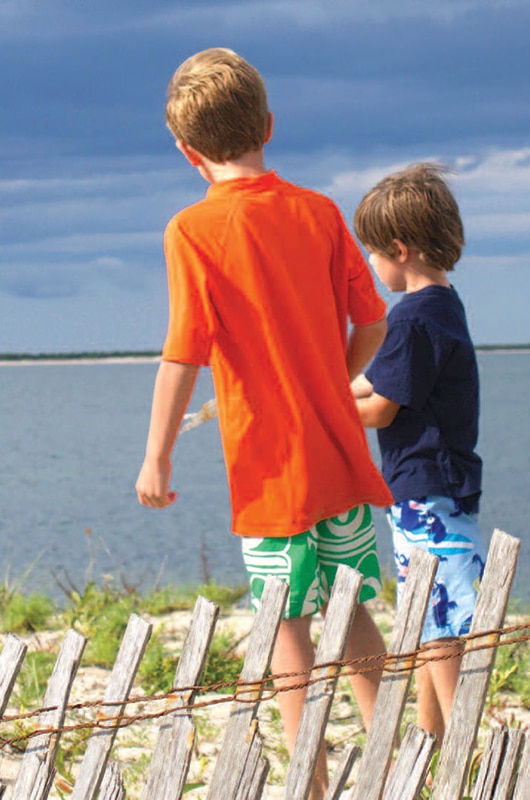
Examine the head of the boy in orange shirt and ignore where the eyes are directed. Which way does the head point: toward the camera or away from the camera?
away from the camera

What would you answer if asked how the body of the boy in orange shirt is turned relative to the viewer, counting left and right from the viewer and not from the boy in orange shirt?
facing away from the viewer
